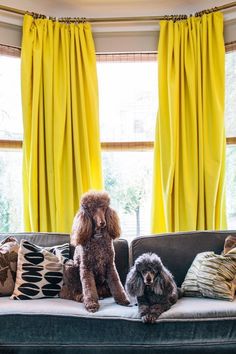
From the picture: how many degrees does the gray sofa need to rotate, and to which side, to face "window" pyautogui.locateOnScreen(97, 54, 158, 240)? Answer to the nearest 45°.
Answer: approximately 180°

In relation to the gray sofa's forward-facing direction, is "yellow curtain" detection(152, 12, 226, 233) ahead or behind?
behind

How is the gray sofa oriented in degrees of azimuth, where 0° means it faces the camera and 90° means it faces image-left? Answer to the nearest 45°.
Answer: approximately 0°

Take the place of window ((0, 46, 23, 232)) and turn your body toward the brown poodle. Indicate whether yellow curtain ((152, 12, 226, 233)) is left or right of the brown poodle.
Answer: left

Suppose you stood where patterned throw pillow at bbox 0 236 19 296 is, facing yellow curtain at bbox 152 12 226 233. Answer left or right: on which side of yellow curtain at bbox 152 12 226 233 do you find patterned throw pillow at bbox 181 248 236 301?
right

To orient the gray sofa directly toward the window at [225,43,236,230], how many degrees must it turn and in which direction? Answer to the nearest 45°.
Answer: approximately 135° to its left

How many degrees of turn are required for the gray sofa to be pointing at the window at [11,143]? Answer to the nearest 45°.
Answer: approximately 135° to its right
